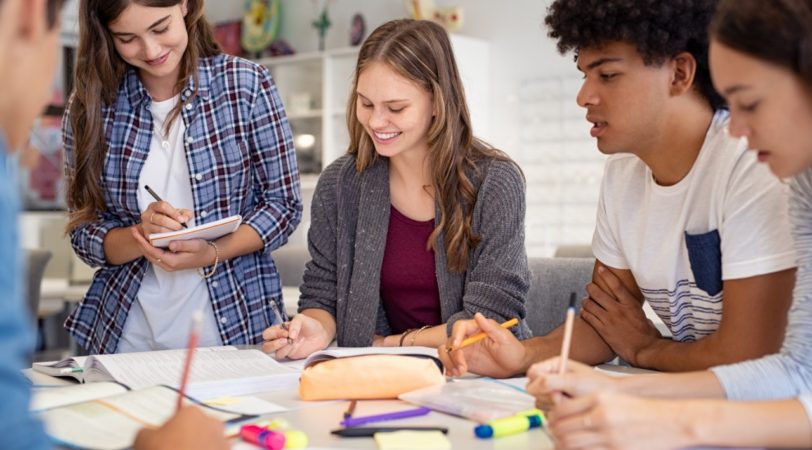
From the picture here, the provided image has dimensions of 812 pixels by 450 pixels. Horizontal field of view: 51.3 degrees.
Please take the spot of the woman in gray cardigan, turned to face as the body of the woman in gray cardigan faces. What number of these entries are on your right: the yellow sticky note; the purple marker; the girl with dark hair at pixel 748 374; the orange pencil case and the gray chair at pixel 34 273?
1

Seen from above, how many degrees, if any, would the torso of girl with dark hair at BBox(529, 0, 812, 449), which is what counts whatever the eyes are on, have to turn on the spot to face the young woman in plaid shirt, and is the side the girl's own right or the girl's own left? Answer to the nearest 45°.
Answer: approximately 45° to the girl's own right

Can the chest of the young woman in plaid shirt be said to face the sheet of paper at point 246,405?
yes

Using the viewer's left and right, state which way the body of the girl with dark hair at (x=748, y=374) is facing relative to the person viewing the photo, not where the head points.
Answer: facing to the left of the viewer

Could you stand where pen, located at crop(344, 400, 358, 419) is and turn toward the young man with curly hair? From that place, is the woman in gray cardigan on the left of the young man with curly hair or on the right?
left

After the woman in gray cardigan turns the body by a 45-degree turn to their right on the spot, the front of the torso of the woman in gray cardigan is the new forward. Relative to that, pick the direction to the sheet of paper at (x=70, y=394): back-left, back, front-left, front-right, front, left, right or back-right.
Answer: front-left

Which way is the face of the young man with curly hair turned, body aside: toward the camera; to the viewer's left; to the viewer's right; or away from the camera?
to the viewer's left

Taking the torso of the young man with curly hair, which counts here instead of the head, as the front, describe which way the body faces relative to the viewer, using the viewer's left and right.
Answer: facing the viewer and to the left of the viewer

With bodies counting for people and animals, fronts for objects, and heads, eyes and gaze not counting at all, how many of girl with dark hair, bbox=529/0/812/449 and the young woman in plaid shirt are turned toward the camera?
1

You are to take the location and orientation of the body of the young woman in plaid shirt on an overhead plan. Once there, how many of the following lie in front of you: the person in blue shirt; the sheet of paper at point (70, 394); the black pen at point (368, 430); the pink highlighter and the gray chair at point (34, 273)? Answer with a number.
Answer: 4

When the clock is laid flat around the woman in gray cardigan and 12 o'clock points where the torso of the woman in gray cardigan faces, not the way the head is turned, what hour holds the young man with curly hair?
The young man with curly hair is roughly at 9 o'clock from the woman in gray cardigan.

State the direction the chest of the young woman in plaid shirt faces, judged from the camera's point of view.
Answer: toward the camera

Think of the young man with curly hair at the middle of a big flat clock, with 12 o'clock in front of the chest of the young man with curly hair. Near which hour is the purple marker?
The purple marker is roughly at 12 o'clock from the young man with curly hair.

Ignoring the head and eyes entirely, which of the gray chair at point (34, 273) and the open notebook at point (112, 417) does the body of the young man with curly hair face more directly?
the open notebook
